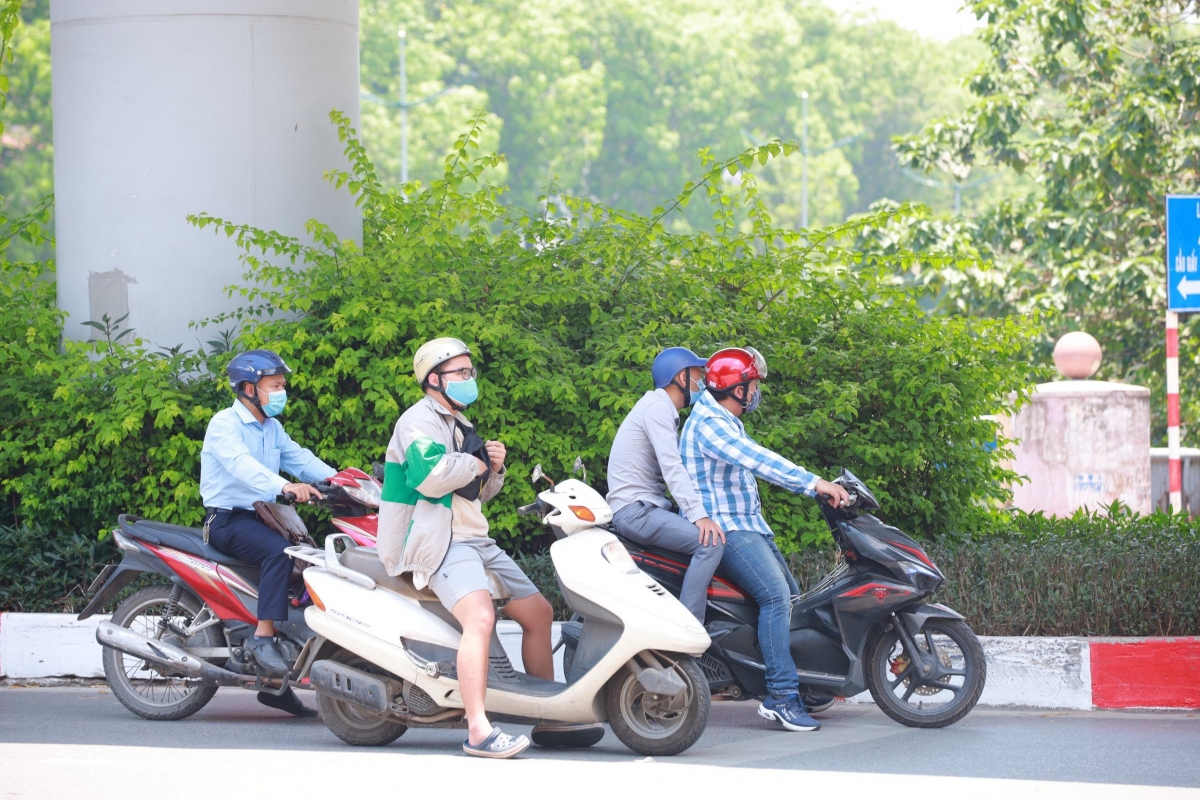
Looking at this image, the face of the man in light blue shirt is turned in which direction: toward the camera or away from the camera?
toward the camera

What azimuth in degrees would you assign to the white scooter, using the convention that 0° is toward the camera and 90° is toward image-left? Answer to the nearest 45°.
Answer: approximately 270°

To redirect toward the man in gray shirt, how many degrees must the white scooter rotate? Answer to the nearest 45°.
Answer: approximately 45° to its left

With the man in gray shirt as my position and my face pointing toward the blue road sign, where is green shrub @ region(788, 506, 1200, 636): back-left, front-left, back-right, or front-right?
front-right

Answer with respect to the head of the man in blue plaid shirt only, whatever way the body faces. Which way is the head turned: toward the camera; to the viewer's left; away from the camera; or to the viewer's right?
to the viewer's right

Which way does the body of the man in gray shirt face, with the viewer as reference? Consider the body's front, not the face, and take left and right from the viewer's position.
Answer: facing to the right of the viewer

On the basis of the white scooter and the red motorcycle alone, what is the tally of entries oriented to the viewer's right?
2

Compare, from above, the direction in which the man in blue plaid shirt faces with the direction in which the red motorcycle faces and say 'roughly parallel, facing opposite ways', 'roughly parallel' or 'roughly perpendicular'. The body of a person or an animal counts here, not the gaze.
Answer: roughly parallel

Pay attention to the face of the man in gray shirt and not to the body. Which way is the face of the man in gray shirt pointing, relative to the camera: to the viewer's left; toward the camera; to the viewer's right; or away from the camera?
to the viewer's right

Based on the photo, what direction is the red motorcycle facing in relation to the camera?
to the viewer's right

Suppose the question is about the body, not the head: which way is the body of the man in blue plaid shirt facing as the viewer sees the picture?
to the viewer's right

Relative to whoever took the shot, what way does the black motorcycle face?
facing to the right of the viewer
